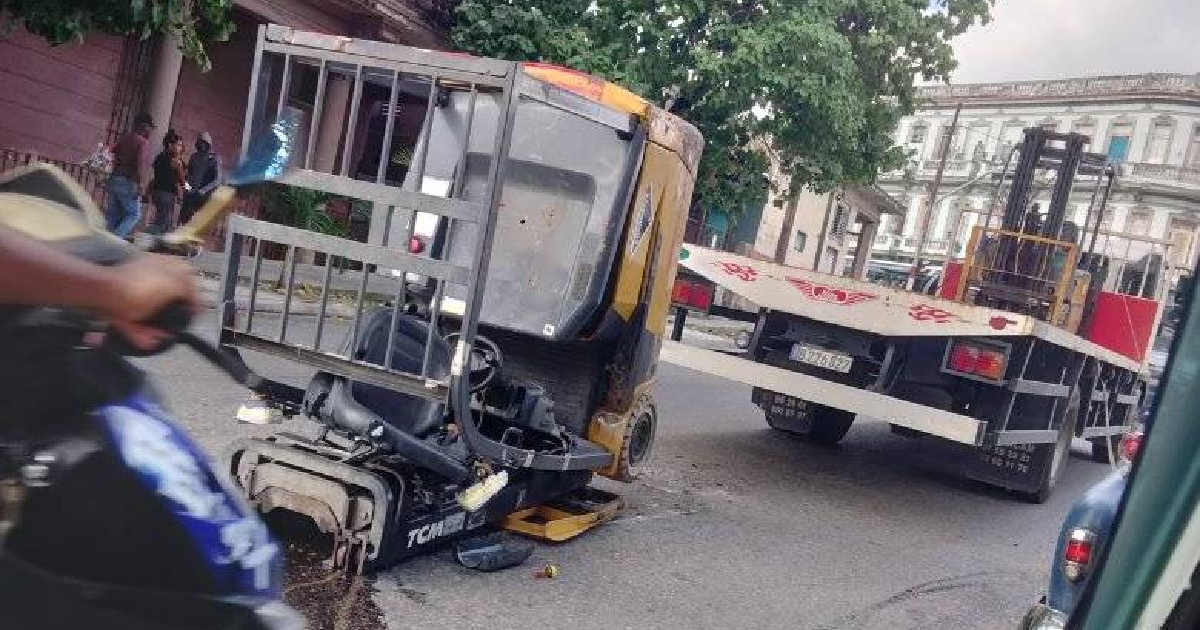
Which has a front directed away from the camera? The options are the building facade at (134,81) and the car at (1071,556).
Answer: the car

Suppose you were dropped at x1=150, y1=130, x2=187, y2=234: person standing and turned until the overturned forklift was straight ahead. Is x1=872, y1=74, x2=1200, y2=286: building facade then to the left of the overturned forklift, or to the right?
left

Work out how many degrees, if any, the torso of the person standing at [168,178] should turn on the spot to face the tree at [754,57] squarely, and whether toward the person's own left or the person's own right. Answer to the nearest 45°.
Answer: approximately 45° to the person's own left

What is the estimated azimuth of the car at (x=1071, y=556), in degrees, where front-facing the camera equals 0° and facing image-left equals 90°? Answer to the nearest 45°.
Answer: approximately 180°

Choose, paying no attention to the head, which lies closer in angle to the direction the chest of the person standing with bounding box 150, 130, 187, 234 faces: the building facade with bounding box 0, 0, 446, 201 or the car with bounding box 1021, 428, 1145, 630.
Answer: the car

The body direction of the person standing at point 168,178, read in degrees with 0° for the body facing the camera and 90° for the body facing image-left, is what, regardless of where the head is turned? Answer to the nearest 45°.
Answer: approximately 315°
